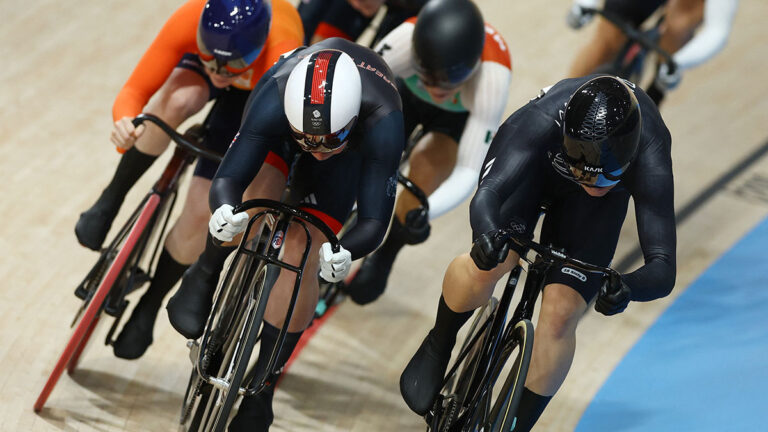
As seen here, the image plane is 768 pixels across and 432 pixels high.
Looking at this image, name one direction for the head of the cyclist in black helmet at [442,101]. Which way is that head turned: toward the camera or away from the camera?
toward the camera

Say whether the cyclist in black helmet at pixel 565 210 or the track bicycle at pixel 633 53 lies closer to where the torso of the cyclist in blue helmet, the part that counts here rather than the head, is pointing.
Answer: the cyclist in black helmet

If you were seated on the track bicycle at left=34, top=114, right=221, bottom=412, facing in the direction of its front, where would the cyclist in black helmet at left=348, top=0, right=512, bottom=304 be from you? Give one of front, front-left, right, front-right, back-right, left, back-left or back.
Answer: left

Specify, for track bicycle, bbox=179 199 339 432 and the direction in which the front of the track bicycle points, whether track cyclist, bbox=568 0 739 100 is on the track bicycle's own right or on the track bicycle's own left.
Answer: on the track bicycle's own left

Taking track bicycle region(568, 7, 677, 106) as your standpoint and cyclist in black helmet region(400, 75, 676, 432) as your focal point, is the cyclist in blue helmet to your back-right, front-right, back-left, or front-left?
front-right

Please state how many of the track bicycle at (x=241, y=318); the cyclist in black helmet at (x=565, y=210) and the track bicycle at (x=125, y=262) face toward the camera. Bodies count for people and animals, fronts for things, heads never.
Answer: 3

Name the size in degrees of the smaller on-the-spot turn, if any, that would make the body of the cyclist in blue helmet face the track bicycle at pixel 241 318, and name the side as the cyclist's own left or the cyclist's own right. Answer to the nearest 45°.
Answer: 0° — they already face it

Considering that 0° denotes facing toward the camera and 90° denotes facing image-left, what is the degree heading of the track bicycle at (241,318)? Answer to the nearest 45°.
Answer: approximately 0°

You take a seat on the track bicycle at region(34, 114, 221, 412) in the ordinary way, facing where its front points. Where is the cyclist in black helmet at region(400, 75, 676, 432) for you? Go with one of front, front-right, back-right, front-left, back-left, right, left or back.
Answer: front-left

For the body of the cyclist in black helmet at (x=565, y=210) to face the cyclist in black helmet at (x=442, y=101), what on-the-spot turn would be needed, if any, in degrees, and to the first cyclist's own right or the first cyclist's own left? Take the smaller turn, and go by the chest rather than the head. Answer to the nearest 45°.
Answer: approximately 135° to the first cyclist's own right

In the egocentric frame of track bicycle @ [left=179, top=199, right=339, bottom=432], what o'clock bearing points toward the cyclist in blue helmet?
The cyclist in blue helmet is roughly at 6 o'clock from the track bicycle.

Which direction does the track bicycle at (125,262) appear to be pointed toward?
toward the camera

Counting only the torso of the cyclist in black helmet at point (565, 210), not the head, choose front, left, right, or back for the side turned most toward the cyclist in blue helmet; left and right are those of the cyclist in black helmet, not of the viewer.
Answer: right

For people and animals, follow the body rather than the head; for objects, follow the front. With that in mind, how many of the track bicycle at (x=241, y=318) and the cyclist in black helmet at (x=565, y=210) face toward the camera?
2

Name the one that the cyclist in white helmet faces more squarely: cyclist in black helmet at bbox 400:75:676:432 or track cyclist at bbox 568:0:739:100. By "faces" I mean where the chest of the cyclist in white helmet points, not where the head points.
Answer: the cyclist in black helmet
